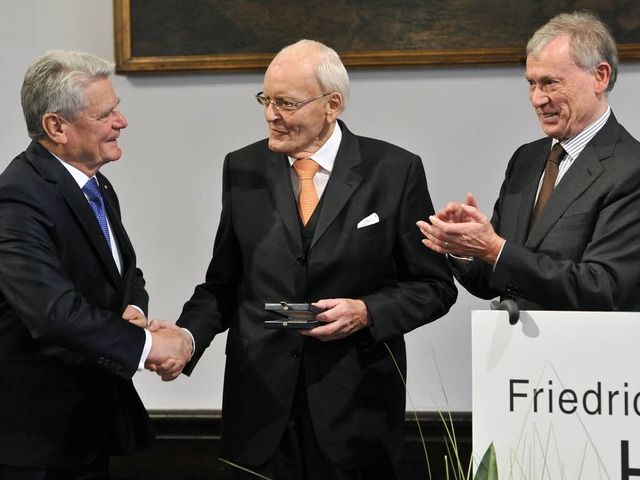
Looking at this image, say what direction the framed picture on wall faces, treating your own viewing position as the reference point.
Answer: facing the viewer

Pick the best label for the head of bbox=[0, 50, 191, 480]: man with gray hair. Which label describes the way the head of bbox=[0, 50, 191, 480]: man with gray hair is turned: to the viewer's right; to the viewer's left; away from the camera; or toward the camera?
to the viewer's right

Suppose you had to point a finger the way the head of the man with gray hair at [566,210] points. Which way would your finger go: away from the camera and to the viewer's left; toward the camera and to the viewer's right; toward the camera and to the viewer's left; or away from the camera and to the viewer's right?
toward the camera and to the viewer's left

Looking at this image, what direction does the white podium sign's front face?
toward the camera

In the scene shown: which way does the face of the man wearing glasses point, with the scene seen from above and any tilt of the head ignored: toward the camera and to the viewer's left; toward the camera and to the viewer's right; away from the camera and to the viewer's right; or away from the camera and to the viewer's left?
toward the camera and to the viewer's left

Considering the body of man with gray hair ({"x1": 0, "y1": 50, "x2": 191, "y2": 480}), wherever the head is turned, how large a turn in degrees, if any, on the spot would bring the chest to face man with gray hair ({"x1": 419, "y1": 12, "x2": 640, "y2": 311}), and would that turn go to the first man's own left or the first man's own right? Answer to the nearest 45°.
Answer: approximately 45° to the first man's own left

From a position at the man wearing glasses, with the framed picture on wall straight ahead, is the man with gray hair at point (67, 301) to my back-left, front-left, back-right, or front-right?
back-left

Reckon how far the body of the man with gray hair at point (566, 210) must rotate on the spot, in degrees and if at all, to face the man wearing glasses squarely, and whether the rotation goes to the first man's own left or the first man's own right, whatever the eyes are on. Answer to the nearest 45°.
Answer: approximately 45° to the first man's own right

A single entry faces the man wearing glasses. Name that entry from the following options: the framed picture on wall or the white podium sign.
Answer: the framed picture on wall

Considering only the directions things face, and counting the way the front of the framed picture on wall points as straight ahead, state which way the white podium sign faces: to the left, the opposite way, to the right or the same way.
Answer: the same way

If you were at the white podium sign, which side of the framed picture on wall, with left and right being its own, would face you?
front

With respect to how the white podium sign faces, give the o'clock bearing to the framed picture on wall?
The framed picture on wall is roughly at 5 o'clock from the white podium sign.

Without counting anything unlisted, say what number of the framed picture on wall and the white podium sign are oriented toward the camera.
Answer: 2

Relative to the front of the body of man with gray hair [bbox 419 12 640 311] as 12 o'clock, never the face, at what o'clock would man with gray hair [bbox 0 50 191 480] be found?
man with gray hair [bbox 0 50 191 480] is roughly at 1 o'clock from man with gray hair [bbox 419 12 640 311].

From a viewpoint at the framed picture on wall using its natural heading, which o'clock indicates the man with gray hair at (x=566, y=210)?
The man with gray hair is roughly at 11 o'clock from the framed picture on wall.

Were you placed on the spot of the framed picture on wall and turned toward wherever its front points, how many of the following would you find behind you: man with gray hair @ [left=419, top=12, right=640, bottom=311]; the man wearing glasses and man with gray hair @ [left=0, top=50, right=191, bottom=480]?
0

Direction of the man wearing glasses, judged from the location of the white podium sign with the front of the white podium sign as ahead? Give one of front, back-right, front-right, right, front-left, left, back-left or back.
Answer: back-right
